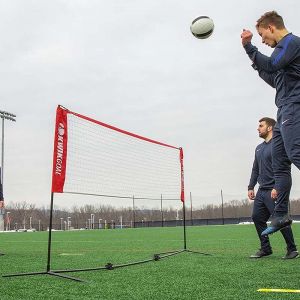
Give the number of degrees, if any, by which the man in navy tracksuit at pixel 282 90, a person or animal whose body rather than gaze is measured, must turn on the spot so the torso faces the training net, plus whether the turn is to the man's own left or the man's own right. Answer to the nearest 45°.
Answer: approximately 45° to the man's own right

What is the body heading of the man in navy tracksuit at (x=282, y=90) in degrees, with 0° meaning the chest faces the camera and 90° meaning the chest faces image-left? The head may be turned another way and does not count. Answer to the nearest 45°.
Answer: approximately 90°

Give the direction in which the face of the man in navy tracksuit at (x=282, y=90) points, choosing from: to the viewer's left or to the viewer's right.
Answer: to the viewer's left

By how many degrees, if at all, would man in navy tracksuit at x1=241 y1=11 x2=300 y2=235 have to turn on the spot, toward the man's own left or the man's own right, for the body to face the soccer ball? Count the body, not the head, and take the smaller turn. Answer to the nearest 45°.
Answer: approximately 45° to the man's own right

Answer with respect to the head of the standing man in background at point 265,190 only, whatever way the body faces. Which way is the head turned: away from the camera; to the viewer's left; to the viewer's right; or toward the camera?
to the viewer's left
